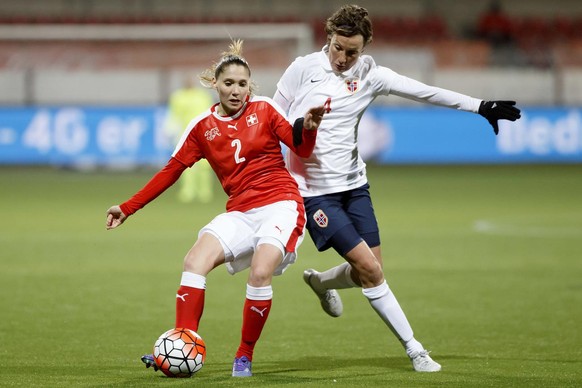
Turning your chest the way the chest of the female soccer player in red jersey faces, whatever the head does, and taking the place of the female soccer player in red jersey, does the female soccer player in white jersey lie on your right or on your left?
on your left

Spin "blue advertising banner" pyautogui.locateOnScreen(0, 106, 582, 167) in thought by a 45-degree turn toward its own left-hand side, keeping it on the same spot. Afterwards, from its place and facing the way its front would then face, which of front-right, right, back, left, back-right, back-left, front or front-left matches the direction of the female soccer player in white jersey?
front-right

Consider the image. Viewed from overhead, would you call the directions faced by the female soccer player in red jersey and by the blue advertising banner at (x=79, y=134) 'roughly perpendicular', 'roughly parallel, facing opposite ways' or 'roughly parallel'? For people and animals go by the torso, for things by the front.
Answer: roughly parallel

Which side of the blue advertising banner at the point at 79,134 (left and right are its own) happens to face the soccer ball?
front

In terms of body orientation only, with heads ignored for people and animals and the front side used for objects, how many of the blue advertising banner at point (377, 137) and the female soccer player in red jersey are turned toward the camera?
2

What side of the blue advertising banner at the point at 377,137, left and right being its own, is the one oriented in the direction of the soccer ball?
front

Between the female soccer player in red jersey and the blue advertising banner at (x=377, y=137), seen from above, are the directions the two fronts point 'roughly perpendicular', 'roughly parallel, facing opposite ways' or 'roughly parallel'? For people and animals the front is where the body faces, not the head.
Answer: roughly parallel

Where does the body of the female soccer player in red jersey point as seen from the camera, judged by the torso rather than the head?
toward the camera

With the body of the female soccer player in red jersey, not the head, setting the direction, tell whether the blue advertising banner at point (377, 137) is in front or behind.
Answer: behind

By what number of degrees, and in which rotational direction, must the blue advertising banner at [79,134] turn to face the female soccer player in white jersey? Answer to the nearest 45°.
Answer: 0° — it already faces them

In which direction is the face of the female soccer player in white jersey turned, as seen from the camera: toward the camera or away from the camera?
toward the camera

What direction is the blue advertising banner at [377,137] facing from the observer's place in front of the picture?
facing the viewer

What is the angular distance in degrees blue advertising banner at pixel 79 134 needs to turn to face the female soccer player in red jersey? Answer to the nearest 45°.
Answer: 0° — it already faces them

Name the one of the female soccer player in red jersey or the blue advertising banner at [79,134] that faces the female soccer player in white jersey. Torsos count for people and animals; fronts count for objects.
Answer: the blue advertising banner
